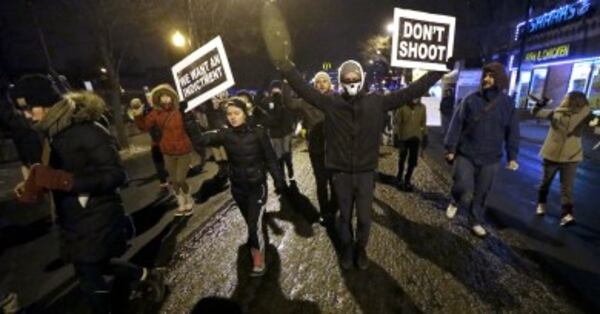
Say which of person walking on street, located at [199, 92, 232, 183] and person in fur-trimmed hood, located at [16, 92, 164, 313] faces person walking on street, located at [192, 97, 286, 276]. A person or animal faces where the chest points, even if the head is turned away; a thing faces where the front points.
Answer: person walking on street, located at [199, 92, 232, 183]

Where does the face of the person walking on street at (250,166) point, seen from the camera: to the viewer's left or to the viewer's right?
to the viewer's left

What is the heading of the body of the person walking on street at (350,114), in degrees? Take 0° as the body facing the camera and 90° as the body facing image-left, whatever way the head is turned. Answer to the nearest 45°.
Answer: approximately 0°
